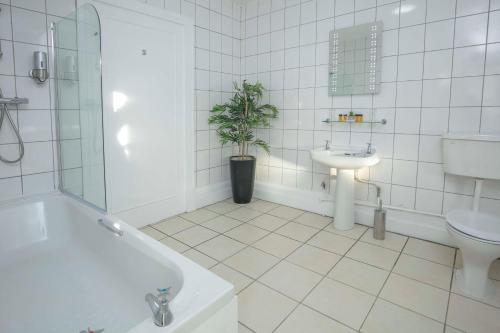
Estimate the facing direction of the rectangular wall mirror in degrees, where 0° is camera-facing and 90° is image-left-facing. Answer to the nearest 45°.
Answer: approximately 45°

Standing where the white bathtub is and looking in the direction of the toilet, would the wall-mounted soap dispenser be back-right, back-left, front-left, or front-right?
back-left

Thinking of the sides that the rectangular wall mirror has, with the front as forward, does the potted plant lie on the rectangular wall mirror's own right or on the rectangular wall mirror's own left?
on the rectangular wall mirror's own right

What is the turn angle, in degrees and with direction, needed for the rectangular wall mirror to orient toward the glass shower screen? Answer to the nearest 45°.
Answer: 0° — it already faces it

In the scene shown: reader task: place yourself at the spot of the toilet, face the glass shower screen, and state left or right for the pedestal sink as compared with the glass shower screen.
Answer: right
